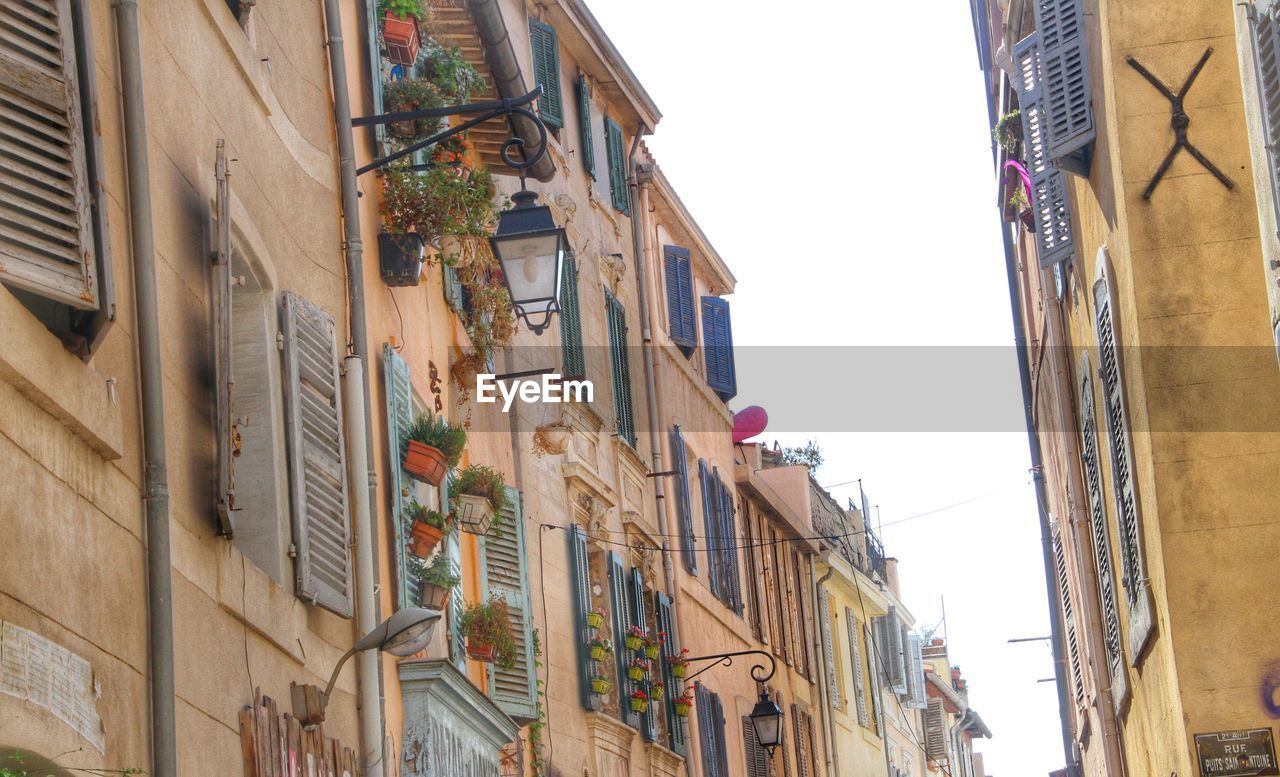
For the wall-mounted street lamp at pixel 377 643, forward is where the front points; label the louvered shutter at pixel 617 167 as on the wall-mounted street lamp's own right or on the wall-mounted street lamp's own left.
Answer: on the wall-mounted street lamp's own left

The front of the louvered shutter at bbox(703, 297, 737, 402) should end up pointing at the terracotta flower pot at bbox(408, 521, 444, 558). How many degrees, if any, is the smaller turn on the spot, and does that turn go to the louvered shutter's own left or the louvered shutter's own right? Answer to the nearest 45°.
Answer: approximately 45° to the louvered shutter's own right

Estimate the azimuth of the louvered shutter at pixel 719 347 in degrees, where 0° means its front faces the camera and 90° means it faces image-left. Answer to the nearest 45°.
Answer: approximately 315°

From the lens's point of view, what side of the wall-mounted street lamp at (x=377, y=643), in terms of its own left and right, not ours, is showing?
right
